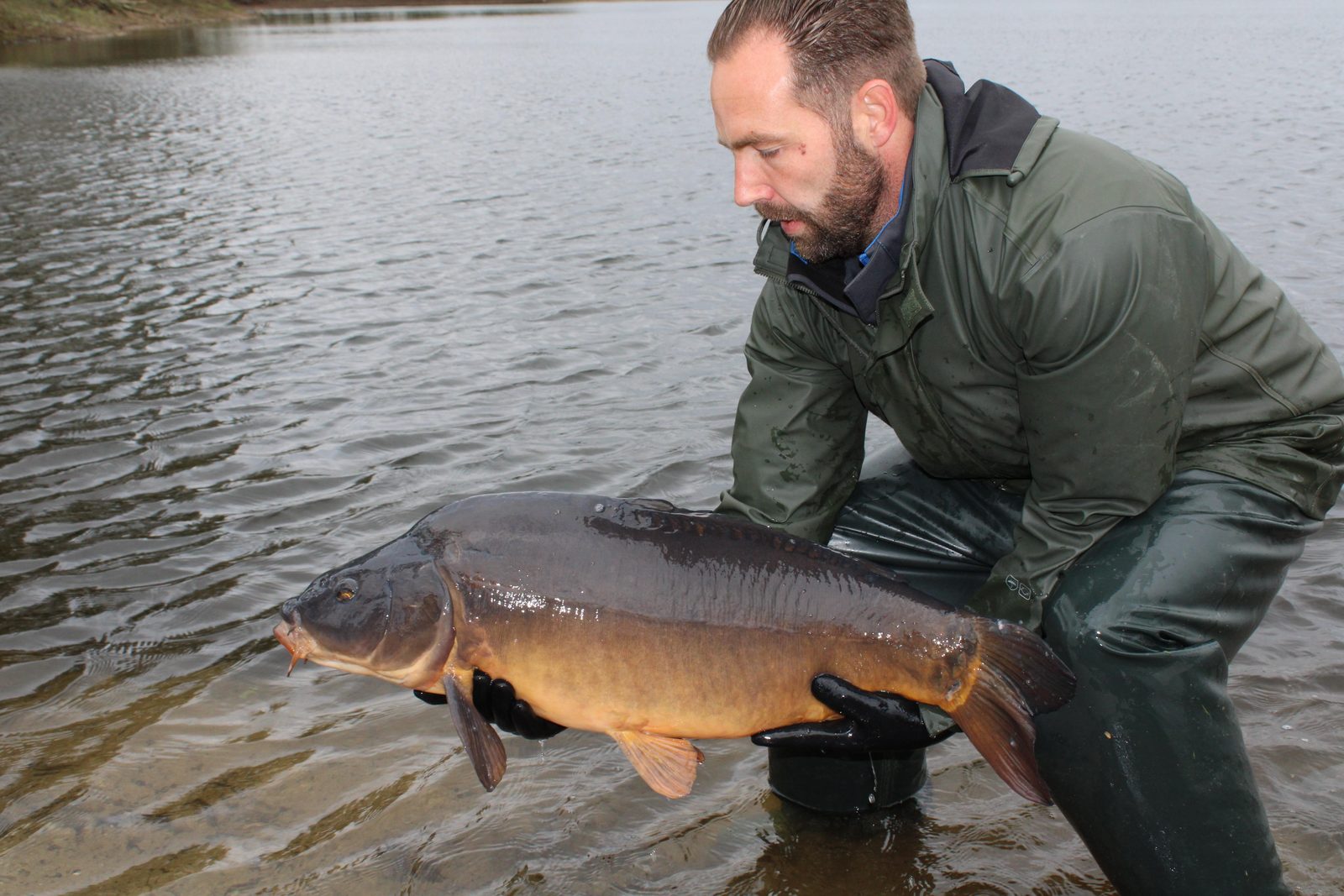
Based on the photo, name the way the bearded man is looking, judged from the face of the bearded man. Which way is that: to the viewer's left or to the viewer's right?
to the viewer's left

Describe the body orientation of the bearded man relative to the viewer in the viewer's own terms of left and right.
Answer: facing the viewer and to the left of the viewer
